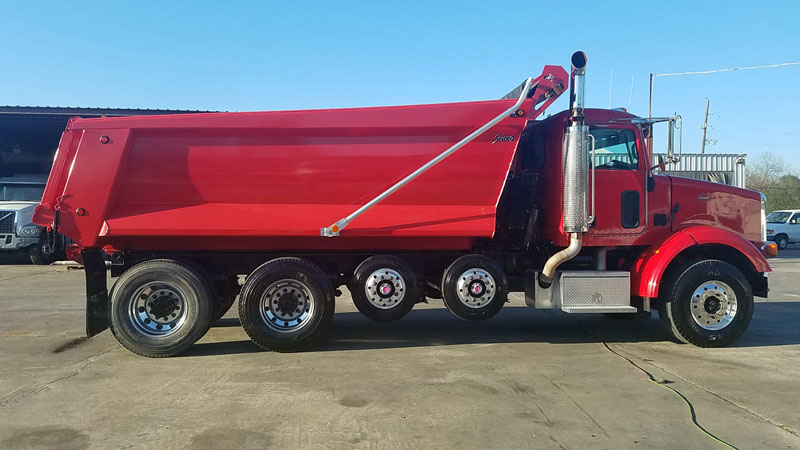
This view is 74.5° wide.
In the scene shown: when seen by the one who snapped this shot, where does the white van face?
facing the viewer and to the left of the viewer

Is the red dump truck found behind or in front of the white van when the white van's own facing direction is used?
in front

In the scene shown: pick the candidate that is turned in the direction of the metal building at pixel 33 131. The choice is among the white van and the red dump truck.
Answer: the white van

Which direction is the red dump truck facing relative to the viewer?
to the viewer's right

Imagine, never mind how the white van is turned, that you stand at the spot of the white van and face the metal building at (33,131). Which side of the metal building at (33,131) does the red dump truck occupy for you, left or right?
left

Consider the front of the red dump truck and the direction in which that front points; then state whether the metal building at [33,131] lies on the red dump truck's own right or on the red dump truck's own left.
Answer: on the red dump truck's own left

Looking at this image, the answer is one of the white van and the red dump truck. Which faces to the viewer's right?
the red dump truck

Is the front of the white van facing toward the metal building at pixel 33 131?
yes

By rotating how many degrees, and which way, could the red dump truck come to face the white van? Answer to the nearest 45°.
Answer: approximately 45° to its left

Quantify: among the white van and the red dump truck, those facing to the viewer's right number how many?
1

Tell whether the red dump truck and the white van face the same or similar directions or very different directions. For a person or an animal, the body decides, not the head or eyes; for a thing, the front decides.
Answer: very different directions

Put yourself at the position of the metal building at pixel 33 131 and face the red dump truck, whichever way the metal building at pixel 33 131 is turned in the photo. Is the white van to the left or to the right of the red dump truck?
left

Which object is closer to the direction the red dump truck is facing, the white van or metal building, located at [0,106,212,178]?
the white van
